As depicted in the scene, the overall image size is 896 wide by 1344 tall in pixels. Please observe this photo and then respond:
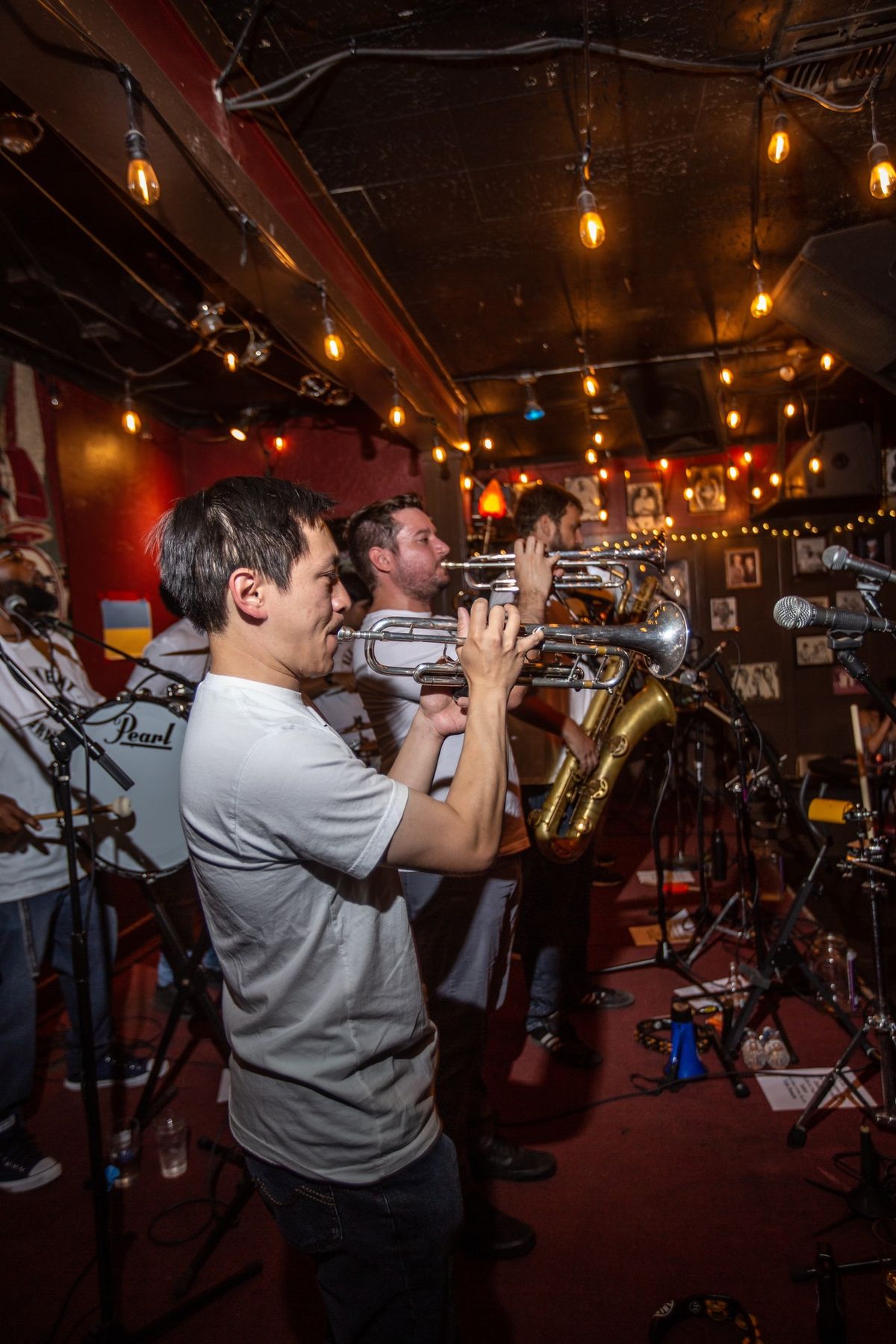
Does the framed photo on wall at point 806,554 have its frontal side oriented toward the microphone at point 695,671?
yes

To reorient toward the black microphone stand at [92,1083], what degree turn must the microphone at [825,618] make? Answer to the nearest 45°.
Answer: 0° — it already faces it

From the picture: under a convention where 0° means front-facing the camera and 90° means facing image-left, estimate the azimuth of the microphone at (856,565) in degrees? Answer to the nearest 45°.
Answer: approximately 90°

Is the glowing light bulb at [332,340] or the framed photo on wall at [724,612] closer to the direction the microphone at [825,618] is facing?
the glowing light bulb

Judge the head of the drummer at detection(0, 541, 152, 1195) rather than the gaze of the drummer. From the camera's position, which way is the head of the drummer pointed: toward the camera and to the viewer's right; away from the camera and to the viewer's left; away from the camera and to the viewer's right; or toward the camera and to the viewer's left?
toward the camera and to the viewer's right

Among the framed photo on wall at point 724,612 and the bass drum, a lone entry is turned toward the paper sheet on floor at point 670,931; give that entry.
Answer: the framed photo on wall

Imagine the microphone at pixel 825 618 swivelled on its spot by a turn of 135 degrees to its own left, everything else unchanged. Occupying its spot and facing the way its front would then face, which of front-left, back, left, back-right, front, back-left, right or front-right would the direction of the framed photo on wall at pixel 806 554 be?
back-left

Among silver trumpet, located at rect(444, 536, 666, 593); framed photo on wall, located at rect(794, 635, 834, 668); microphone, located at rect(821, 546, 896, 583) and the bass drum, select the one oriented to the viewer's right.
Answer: the silver trumpet

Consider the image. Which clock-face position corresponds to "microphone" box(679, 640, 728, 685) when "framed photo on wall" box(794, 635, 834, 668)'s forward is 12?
The microphone is roughly at 12 o'clock from the framed photo on wall.

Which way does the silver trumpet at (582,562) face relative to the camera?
to the viewer's right

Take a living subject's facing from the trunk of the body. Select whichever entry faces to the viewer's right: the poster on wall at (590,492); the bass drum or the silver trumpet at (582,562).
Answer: the silver trumpet
